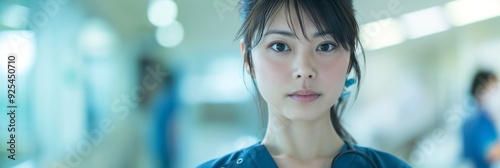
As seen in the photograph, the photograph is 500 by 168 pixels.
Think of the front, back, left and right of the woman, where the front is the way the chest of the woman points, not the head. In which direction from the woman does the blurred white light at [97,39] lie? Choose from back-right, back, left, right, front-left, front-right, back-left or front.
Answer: back-right

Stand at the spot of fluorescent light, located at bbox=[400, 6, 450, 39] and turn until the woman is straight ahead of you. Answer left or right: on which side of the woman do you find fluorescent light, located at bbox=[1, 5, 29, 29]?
right

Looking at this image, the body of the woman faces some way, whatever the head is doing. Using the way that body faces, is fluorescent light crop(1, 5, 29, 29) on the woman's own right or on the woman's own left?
on the woman's own right

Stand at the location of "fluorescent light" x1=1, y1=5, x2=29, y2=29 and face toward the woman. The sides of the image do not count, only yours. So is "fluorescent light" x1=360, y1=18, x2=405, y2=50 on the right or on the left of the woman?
left

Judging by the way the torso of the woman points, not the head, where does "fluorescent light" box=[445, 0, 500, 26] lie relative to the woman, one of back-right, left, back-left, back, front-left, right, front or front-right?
back-left

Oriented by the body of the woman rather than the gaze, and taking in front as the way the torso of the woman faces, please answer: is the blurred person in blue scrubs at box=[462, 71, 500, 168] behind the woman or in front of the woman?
behind

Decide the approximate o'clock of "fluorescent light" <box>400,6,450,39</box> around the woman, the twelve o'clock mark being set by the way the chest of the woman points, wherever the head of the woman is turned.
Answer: The fluorescent light is roughly at 7 o'clock from the woman.
